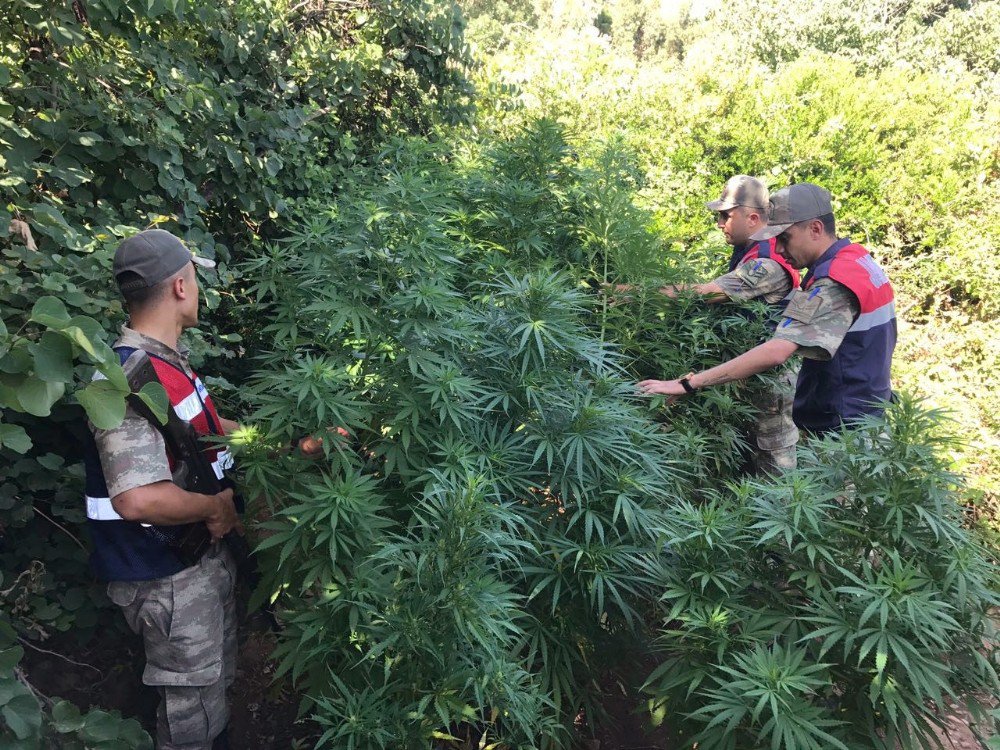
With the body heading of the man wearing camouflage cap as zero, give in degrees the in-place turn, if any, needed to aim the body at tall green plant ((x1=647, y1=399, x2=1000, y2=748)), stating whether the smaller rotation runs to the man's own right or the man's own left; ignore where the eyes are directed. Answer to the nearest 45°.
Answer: approximately 90° to the man's own left

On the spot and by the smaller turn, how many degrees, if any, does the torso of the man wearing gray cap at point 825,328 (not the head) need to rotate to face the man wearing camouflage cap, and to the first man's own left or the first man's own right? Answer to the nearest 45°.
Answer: approximately 45° to the first man's own right

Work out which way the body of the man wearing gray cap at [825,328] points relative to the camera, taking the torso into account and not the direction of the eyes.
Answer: to the viewer's left

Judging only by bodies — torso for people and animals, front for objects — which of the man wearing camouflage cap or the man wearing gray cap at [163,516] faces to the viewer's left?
the man wearing camouflage cap

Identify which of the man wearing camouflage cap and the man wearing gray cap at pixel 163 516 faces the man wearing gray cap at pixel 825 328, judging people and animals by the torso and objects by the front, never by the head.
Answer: the man wearing gray cap at pixel 163 516

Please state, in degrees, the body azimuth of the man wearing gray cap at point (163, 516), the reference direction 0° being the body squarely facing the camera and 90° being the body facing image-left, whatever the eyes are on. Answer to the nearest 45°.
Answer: approximately 270°

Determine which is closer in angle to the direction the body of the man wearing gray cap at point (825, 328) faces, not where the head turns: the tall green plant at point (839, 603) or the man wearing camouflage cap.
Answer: the man wearing camouflage cap

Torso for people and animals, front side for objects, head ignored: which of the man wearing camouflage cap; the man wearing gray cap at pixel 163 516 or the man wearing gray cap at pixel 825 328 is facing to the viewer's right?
the man wearing gray cap at pixel 163 516

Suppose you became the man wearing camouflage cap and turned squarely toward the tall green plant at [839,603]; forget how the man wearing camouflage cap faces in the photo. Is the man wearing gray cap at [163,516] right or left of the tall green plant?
right

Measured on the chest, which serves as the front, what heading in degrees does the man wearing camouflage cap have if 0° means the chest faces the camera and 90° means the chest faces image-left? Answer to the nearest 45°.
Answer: approximately 90°

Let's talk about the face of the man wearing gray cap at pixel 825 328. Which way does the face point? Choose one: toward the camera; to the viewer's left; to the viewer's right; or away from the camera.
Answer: to the viewer's left

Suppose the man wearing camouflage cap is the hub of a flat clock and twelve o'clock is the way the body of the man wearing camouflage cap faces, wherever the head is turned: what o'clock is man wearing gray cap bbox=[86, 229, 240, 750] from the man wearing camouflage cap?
The man wearing gray cap is roughly at 10 o'clock from the man wearing camouflage cap.

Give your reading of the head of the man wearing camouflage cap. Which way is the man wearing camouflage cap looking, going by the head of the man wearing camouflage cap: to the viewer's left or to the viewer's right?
to the viewer's left

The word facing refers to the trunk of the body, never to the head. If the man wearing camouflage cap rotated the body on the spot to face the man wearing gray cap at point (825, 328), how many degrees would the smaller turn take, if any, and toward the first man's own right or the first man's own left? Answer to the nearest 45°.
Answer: approximately 135° to the first man's own left
